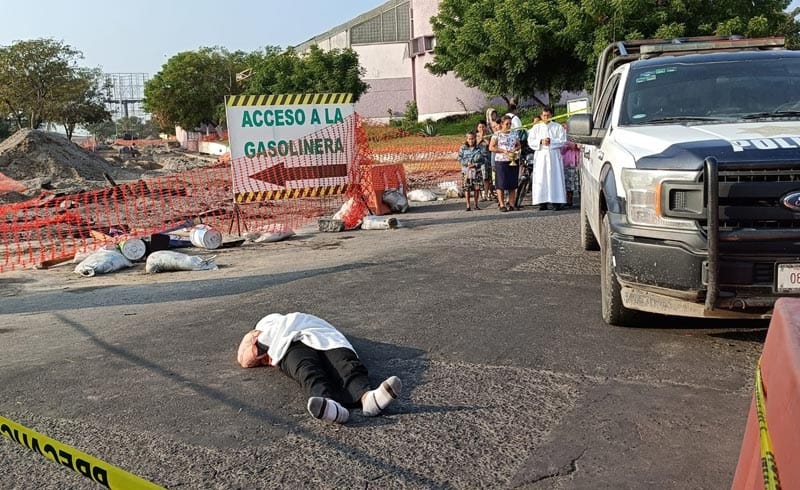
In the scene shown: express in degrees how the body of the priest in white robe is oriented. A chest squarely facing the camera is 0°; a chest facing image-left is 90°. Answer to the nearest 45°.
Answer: approximately 0°

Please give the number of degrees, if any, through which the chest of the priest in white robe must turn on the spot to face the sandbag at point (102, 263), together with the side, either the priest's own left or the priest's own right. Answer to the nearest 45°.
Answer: approximately 45° to the priest's own right

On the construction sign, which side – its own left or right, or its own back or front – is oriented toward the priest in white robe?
left

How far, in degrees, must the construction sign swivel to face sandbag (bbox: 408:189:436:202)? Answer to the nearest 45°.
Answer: approximately 135° to its left

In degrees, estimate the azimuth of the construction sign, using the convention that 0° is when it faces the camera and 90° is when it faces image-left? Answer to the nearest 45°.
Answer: approximately 0°

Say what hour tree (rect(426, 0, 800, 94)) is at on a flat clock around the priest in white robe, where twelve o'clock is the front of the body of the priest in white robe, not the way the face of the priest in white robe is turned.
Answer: The tree is roughly at 6 o'clock from the priest in white robe.

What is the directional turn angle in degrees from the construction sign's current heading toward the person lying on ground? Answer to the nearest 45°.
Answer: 0° — it already faces them

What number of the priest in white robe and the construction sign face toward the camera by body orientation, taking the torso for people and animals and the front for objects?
2

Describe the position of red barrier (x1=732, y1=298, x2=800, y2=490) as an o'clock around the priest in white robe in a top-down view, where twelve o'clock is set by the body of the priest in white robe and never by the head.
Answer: The red barrier is roughly at 12 o'clock from the priest in white robe.
